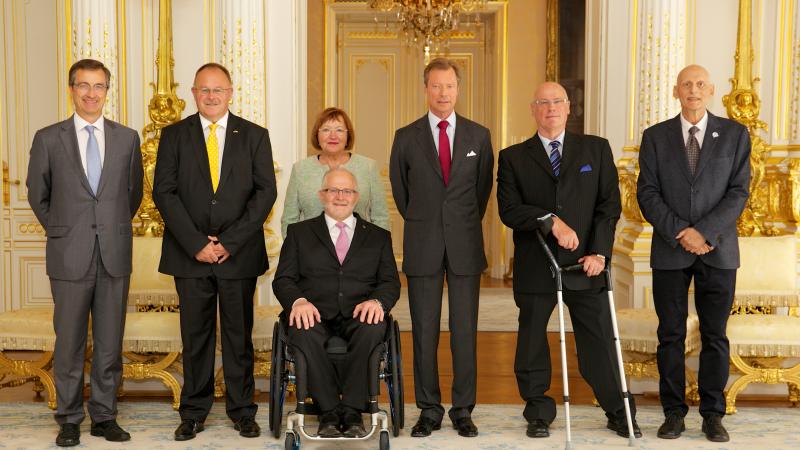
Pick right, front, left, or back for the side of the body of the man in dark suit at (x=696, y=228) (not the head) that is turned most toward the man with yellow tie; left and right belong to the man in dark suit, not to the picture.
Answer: right

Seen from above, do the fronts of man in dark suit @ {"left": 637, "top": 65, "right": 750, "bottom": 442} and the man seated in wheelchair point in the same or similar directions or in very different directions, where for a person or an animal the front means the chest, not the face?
same or similar directions

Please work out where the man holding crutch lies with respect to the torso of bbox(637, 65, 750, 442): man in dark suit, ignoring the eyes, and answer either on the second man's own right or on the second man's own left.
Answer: on the second man's own right

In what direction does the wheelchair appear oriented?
toward the camera

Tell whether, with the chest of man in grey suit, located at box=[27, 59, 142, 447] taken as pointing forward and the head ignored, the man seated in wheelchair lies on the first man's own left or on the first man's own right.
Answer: on the first man's own left

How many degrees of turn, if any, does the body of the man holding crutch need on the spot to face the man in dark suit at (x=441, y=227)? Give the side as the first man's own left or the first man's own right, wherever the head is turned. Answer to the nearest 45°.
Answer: approximately 90° to the first man's own right

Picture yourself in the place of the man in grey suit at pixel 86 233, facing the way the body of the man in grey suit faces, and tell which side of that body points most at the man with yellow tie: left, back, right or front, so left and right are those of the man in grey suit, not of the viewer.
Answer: left

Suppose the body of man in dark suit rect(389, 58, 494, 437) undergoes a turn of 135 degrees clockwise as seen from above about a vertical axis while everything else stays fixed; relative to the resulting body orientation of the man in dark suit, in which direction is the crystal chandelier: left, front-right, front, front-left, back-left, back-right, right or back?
front-right

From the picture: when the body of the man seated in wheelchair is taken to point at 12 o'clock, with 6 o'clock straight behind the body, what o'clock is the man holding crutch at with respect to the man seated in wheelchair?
The man holding crutch is roughly at 9 o'clock from the man seated in wheelchair.

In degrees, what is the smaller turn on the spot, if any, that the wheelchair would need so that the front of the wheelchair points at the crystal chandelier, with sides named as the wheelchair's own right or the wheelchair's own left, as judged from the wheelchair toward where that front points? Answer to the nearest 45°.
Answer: approximately 180°

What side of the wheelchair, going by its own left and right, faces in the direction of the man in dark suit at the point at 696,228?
left

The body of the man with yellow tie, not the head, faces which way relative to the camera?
toward the camera

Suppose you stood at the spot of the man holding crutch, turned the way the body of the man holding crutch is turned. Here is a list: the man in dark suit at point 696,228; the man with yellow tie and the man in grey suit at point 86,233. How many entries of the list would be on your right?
2
